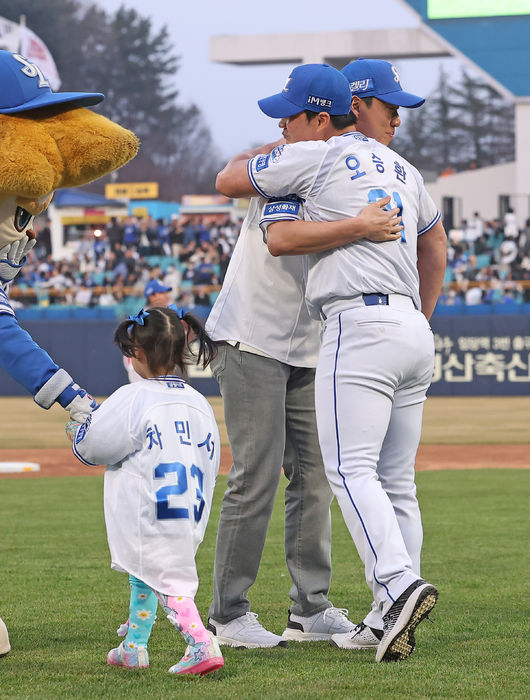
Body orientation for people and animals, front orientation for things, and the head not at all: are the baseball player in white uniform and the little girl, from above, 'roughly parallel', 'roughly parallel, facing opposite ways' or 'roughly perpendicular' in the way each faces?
roughly parallel

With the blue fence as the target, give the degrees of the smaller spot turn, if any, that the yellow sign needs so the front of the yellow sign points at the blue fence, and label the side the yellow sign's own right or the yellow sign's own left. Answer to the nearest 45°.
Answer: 0° — it already faces it

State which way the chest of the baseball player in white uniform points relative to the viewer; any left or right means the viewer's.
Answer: facing away from the viewer and to the left of the viewer

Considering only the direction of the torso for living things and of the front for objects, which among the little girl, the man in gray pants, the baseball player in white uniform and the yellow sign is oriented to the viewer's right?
the man in gray pants

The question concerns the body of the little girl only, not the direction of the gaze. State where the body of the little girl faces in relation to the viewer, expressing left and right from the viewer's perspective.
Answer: facing away from the viewer and to the left of the viewer

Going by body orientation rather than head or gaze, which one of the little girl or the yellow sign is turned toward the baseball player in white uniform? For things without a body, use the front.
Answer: the yellow sign

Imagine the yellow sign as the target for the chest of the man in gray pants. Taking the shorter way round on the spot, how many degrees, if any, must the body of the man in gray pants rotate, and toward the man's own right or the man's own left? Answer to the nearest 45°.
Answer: approximately 90° to the man's own left

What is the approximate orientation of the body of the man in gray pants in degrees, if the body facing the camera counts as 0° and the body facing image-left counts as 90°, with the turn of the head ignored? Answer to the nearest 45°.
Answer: approximately 270°

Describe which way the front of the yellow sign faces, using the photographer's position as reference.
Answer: facing the viewer

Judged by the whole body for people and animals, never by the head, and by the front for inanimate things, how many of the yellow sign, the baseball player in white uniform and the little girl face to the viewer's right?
0

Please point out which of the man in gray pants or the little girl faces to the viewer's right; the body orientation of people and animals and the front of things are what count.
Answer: the man in gray pants

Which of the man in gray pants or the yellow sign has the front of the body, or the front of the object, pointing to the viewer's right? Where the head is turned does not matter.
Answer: the man in gray pants
